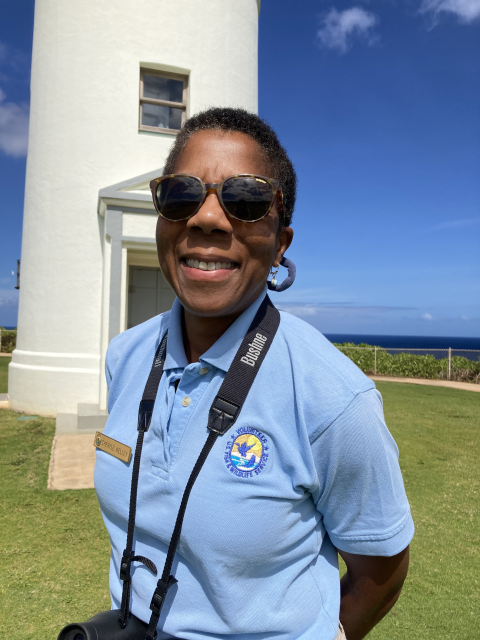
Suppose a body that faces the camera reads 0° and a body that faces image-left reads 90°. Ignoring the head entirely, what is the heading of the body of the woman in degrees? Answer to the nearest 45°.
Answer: approximately 45°

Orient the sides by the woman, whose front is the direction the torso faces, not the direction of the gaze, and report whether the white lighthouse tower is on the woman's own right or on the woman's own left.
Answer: on the woman's own right

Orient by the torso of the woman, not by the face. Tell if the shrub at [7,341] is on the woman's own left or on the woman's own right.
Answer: on the woman's own right
